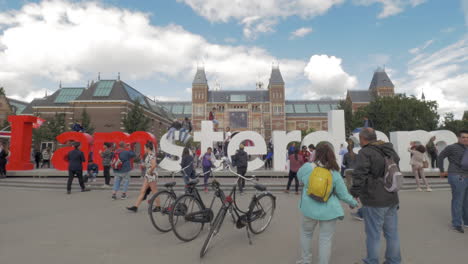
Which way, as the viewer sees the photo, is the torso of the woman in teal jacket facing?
away from the camera

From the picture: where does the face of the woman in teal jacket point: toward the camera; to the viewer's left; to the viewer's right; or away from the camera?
away from the camera

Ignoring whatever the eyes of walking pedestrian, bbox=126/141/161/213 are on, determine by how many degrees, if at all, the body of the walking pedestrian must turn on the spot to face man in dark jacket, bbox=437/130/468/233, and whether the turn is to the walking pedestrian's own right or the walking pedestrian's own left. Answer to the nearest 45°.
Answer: approximately 135° to the walking pedestrian's own left

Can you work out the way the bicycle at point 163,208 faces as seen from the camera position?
facing away from the viewer and to the right of the viewer

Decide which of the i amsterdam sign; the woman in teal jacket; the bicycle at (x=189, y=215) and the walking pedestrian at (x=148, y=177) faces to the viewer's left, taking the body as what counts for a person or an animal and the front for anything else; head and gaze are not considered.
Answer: the walking pedestrian

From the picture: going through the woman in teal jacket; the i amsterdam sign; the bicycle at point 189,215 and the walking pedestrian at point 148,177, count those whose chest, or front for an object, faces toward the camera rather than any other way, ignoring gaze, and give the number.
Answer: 1

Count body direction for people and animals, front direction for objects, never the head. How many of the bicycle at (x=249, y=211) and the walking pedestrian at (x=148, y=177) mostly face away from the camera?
0

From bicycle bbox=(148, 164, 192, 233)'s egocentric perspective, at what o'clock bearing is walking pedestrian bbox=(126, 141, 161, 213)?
The walking pedestrian is roughly at 10 o'clock from the bicycle.

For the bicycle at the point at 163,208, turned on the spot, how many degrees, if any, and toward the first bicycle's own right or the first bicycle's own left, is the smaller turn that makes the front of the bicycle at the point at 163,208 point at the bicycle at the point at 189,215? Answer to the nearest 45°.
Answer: approximately 90° to the first bicycle's own right

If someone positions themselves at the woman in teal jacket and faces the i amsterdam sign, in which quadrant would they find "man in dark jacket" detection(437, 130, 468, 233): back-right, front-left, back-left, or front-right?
front-right

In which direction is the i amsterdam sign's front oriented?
toward the camera

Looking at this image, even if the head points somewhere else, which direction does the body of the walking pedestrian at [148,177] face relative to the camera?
to the viewer's left

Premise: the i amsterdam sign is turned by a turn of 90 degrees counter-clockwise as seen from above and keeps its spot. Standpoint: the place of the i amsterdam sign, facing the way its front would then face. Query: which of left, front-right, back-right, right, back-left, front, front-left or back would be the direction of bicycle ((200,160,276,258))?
right

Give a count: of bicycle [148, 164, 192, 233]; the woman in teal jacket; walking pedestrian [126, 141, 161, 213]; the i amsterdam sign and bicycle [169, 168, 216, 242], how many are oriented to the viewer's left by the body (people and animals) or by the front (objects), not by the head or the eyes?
1

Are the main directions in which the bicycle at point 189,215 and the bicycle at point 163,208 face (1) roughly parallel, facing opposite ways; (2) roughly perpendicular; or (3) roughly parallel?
roughly parallel

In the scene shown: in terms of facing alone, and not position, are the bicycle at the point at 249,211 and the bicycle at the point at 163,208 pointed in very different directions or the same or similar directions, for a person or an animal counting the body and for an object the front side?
very different directions

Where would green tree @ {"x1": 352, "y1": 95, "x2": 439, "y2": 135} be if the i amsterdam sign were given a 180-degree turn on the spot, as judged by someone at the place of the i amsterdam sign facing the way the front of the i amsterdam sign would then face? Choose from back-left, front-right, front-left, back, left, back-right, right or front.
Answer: front-right
